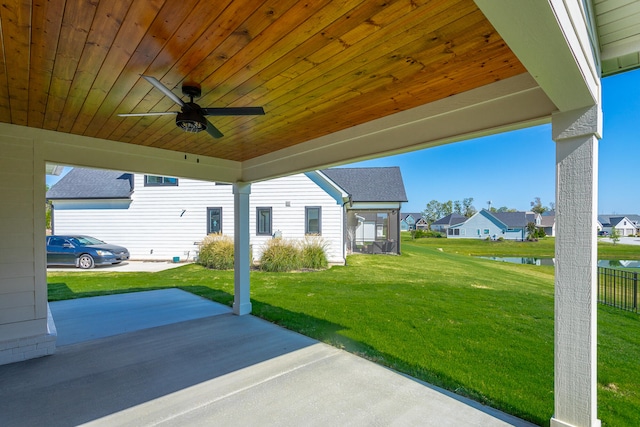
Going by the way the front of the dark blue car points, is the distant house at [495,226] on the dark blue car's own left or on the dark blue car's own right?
on the dark blue car's own left

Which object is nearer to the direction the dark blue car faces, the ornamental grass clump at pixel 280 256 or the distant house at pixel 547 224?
the ornamental grass clump

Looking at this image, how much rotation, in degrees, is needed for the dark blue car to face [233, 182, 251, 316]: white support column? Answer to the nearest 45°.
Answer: approximately 45° to its right

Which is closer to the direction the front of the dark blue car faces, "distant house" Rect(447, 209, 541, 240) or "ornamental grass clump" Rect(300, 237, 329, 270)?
the ornamental grass clump

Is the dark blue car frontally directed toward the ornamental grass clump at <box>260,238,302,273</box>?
yes

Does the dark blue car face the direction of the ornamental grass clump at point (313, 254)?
yes

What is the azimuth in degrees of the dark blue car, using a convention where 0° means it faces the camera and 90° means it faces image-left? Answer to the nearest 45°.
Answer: approximately 315°

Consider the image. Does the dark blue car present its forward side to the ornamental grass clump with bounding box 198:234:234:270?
yes

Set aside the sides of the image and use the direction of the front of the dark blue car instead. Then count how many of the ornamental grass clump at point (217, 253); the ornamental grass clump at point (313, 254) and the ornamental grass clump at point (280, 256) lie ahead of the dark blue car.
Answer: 3

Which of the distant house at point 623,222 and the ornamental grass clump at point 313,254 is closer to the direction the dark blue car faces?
the ornamental grass clump
